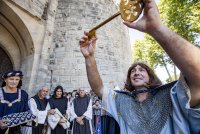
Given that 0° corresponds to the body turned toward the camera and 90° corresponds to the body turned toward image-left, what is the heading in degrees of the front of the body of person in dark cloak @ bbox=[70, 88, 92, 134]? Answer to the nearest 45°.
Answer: approximately 0°

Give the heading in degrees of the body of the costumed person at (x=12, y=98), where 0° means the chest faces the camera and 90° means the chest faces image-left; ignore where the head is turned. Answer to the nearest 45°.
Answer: approximately 0°

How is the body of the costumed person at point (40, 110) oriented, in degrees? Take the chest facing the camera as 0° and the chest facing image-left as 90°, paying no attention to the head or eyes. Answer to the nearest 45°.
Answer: approximately 315°

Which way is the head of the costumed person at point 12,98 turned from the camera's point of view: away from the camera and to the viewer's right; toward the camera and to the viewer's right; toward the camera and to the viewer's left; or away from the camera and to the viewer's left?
toward the camera and to the viewer's right

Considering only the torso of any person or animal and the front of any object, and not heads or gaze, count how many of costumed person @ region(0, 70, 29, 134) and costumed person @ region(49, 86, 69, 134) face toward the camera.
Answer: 2

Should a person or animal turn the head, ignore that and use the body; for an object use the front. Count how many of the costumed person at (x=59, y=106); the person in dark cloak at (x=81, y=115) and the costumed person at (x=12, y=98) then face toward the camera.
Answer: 3

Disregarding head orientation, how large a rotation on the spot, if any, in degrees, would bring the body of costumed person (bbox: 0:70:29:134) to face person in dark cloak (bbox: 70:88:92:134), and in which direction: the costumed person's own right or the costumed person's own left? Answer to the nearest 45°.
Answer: approximately 135° to the costumed person's own left

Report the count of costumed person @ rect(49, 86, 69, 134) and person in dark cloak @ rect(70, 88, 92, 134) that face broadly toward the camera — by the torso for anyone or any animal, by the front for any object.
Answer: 2
